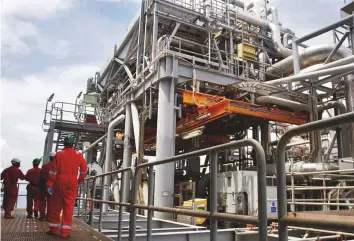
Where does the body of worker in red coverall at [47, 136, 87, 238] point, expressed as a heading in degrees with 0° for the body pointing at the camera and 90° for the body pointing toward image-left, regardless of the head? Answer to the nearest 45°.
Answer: approximately 180°

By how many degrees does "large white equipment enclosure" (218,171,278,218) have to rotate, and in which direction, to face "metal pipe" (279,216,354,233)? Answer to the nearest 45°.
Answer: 0° — it already faces it

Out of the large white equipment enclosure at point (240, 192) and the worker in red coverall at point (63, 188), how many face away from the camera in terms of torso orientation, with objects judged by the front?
1

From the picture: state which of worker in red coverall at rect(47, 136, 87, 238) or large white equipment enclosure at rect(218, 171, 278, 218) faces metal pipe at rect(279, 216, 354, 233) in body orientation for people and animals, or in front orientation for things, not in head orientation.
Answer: the large white equipment enclosure

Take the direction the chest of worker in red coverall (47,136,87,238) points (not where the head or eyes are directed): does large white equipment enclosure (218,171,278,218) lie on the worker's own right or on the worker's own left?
on the worker's own right
